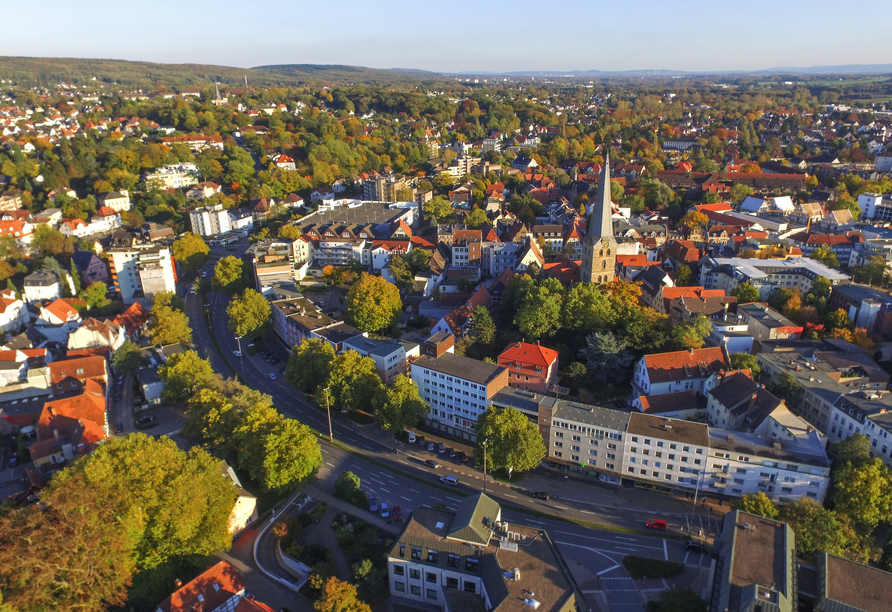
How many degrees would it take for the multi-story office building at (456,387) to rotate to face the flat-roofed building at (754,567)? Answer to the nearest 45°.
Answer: approximately 90° to its left

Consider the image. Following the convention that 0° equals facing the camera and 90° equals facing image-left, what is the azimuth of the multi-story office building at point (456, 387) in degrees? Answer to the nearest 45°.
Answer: approximately 45°

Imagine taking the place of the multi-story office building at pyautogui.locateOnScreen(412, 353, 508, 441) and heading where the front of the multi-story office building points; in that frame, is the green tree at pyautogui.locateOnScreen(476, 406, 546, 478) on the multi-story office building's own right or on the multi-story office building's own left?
on the multi-story office building's own left

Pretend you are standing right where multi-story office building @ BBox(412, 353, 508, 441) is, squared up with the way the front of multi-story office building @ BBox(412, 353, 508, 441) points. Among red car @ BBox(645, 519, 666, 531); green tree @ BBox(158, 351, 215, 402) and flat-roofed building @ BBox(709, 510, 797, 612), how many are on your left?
2

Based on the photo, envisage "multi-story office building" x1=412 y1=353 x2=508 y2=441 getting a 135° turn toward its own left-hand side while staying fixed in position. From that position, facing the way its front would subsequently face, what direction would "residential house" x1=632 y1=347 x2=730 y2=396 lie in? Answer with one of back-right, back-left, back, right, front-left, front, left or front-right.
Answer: front

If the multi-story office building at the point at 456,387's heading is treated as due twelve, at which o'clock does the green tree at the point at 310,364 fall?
The green tree is roughly at 2 o'clock from the multi-story office building.

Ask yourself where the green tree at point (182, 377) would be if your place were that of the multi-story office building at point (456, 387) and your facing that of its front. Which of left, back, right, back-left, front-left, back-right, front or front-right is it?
front-right

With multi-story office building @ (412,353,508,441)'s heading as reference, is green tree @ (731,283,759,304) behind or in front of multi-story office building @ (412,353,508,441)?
behind

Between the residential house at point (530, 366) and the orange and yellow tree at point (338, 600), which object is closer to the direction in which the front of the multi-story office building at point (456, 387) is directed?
the orange and yellow tree

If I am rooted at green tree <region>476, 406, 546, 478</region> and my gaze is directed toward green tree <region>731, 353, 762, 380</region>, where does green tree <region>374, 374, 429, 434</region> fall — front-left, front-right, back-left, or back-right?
back-left

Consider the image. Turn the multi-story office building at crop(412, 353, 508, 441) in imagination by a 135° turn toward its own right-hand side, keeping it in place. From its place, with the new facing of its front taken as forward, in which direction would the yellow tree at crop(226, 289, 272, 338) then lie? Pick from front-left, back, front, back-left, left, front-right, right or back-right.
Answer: front-left

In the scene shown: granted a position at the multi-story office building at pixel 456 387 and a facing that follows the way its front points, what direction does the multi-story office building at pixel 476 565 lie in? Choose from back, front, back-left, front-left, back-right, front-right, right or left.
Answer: front-left

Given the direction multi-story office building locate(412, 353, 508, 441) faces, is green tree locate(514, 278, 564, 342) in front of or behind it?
behind

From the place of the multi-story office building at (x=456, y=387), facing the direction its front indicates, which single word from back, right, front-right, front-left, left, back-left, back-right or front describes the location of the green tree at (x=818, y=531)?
left
